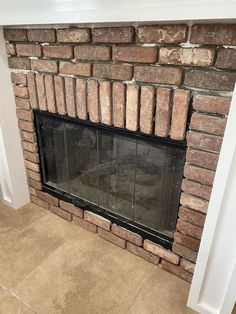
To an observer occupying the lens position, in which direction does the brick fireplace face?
facing the viewer and to the left of the viewer
